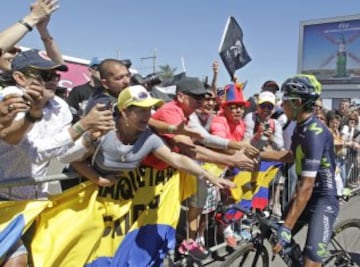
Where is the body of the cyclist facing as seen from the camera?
to the viewer's left

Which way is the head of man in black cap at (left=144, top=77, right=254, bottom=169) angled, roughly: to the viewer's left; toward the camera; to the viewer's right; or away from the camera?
to the viewer's right

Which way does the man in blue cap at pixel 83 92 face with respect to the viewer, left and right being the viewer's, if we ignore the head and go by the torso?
facing to the right of the viewer

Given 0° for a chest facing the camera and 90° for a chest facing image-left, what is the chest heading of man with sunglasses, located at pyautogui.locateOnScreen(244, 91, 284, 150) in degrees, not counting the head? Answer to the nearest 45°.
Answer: approximately 0°

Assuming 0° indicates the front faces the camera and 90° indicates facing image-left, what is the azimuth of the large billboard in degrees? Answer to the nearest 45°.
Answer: approximately 45°

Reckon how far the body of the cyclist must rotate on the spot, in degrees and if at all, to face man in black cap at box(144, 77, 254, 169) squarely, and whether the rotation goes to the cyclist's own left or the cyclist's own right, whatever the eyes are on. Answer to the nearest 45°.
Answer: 0° — they already face them

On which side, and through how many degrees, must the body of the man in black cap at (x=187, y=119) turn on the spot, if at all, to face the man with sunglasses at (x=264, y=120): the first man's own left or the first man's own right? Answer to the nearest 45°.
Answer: approximately 90° to the first man's own left

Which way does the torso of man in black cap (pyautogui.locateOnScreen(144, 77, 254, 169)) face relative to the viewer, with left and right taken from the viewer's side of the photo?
facing the viewer and to the right of the viewer

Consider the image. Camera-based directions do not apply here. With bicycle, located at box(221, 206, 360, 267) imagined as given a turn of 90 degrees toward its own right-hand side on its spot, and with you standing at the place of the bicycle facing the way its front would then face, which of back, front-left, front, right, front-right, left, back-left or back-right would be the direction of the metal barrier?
left

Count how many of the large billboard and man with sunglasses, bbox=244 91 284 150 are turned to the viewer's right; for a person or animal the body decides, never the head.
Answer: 0

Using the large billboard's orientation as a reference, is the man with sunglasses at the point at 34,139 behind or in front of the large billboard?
in front

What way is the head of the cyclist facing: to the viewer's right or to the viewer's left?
to the viewer's left

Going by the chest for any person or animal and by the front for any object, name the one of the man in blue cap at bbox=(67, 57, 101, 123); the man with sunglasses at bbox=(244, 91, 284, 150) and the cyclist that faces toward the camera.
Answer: the man with sunglasses

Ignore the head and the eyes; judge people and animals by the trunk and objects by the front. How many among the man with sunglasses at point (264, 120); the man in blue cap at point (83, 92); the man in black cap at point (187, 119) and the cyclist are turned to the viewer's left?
1

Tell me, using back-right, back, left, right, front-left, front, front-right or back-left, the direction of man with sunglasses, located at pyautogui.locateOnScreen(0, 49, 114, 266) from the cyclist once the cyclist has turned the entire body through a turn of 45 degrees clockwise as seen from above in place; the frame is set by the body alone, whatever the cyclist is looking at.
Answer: left
